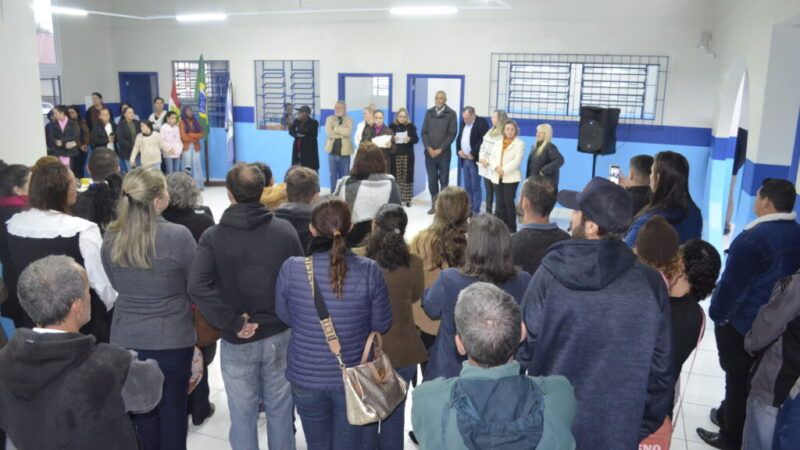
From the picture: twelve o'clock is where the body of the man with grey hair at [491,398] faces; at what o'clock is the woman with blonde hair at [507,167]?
The woman with blonde hair is roughly at 12 o'clock from the man with grey hair.

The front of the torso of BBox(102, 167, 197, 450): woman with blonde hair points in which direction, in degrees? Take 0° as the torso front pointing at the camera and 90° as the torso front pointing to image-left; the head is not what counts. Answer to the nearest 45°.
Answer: approximately 225°

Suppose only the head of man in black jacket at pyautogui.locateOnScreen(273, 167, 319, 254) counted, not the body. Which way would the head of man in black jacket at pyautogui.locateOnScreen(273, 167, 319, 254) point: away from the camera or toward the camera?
away from the camera

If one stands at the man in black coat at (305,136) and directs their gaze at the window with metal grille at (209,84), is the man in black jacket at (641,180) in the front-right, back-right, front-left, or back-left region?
back-left

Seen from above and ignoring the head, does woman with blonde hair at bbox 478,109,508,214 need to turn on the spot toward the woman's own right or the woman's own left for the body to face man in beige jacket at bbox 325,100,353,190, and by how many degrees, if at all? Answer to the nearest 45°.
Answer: approximately 90° to the woman's own right

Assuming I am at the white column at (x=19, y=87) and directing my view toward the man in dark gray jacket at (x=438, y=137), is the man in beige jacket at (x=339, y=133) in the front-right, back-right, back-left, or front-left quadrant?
front-left

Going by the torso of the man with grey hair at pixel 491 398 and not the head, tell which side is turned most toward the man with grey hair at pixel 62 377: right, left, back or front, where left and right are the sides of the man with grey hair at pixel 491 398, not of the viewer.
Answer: left

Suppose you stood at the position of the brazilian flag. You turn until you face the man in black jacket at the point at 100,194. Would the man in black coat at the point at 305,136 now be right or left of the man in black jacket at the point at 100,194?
left

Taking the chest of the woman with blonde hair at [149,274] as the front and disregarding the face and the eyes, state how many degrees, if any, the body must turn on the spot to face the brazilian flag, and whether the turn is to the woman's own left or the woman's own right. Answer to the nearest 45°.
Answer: approximately 45° to the woman's own left

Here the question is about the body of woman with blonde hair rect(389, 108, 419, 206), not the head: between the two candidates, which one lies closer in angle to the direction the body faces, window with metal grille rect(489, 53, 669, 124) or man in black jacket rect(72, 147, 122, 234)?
the man in black jacket

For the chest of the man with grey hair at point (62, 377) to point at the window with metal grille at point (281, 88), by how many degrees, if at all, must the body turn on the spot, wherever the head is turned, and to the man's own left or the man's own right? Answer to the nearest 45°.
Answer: approximately 45° to the man's own left

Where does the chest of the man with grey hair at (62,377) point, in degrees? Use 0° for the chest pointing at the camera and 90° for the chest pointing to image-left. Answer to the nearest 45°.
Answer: approximately 225°

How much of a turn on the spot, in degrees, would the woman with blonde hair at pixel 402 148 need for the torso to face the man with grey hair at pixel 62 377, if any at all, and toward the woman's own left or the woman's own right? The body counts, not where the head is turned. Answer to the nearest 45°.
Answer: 0° — they already face them

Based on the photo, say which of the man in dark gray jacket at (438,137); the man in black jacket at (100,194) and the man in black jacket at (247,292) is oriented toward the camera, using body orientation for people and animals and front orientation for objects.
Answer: the man in dark gray jacket at (438,137)

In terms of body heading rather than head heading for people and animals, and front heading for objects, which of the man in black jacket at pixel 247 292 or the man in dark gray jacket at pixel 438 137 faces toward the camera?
the man in dark gray jacket at pixel 438 137

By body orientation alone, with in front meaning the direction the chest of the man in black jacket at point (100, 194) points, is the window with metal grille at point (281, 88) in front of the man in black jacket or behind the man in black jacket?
in front

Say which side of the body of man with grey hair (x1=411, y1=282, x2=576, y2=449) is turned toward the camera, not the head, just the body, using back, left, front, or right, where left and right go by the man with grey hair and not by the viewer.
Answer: back

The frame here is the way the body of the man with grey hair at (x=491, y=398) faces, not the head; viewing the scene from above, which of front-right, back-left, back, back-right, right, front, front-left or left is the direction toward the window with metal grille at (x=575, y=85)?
front

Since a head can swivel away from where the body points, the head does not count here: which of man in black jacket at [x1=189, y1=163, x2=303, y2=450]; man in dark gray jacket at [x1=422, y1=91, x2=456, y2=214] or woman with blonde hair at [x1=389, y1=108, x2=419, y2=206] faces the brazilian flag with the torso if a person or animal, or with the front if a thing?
man in black jacket at [x1=189, y1=163, x2=303, y2=450]

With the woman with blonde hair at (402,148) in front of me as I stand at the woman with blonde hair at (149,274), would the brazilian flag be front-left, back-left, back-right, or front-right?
front-left

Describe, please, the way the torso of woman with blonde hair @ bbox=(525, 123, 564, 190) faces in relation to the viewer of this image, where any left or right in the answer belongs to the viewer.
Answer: facing the viewer and to the left of the viewer

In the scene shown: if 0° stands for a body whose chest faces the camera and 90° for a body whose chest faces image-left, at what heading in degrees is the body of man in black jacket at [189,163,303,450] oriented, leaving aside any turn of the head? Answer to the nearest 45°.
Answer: approximately 180°

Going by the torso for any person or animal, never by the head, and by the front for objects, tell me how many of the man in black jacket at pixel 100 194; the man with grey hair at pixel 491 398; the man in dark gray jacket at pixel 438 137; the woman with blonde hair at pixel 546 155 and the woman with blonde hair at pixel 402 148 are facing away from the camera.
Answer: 2
